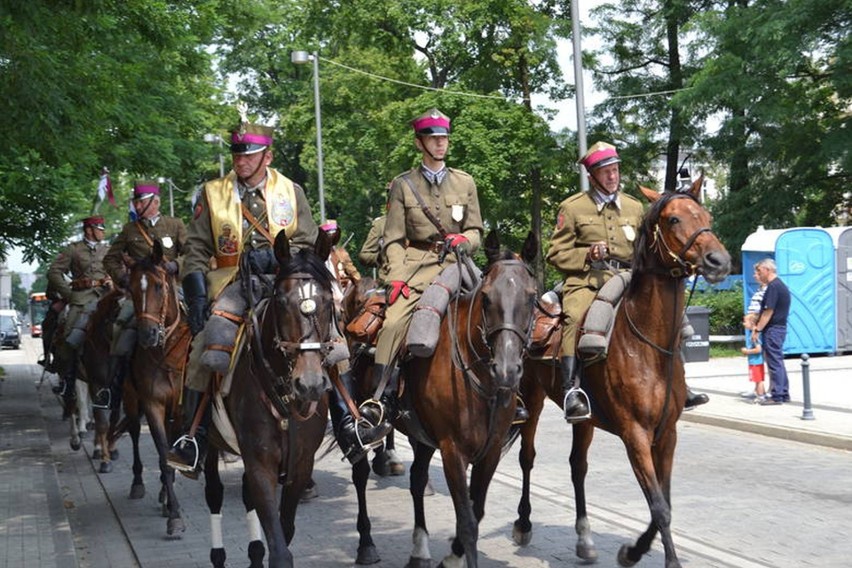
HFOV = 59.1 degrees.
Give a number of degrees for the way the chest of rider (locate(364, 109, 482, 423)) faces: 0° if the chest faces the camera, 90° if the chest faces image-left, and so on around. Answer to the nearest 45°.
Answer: approximately 315°

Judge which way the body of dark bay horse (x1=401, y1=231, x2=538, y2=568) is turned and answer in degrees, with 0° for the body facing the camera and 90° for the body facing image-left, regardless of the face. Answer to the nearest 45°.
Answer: approximately 315°

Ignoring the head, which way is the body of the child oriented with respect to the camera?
to the viewer's left

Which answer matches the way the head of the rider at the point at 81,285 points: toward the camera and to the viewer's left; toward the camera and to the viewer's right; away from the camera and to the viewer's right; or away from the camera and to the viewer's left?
toward the camera and to the viewer's right

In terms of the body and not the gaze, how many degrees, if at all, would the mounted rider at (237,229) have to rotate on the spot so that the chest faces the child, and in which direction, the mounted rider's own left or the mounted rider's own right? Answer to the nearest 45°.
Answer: approximately 135° to the mounted rider's own left

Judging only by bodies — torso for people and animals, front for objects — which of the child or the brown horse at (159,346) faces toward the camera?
the brown horse

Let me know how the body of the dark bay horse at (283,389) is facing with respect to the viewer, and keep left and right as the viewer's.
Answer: facing the viewer and to the right of the viewer

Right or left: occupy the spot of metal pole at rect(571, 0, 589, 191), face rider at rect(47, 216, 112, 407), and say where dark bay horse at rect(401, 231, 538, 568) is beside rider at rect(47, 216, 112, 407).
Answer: left

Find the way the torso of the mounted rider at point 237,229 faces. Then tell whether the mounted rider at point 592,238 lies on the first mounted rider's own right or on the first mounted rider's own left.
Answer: on the first mounted rider's own left

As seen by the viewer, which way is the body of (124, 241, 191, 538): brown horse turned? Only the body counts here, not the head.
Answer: toward the camera

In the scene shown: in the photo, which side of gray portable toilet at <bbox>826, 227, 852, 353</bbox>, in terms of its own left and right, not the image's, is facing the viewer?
front

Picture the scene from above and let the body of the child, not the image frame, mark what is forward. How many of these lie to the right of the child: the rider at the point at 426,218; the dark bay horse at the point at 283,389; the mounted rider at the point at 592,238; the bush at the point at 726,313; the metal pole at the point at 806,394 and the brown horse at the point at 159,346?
1
